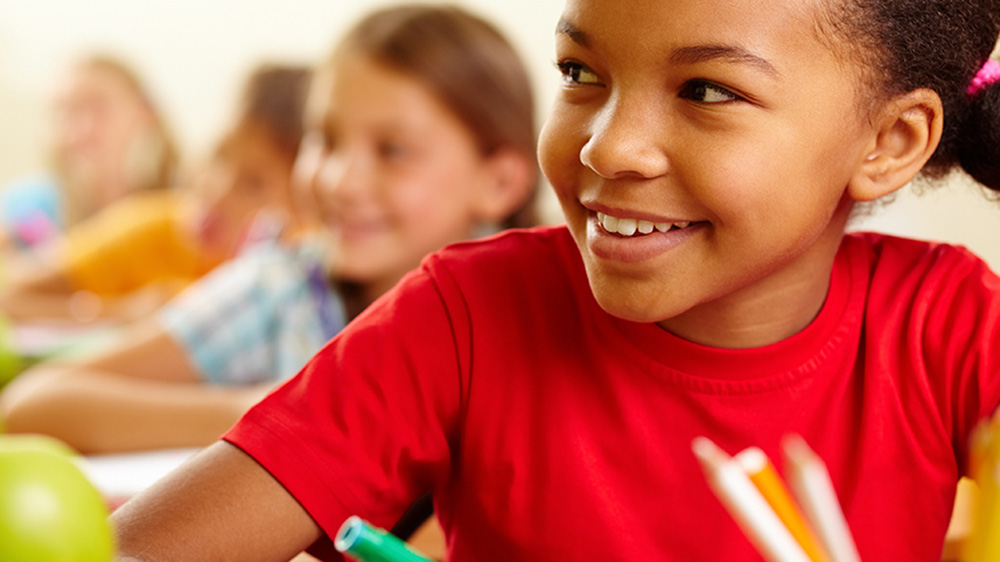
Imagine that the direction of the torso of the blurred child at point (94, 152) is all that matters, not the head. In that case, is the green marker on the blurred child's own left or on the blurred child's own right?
on the blurred child's own left

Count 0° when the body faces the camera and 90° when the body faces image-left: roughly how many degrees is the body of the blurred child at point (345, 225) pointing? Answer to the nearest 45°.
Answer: approximately 45°

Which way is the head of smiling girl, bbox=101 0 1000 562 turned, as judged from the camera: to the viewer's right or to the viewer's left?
to the viewer's left

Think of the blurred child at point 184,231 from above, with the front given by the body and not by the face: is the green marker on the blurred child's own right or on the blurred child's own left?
on the blurred child's own left

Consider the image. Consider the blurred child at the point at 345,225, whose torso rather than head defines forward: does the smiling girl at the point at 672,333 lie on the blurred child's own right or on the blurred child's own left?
on the blurred child's own left

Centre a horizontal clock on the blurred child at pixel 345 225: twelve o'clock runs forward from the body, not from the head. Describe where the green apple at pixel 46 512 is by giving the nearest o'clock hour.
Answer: The green apple is roughly at 11 o'clock from the blurred child.
